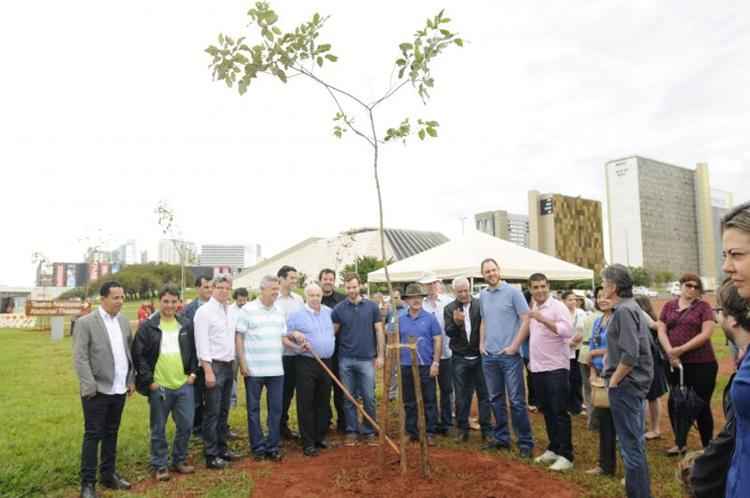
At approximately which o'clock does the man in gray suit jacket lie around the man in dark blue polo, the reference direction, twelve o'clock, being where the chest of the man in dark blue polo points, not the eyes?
The man in gray suit jacket is roughly at 2 o'clock from the man in dark blue polo.

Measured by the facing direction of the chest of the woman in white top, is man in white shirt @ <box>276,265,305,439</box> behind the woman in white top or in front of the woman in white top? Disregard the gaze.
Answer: in front

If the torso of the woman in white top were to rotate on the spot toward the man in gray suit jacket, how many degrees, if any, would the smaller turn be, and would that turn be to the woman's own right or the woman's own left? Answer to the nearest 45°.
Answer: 0° — they already face them

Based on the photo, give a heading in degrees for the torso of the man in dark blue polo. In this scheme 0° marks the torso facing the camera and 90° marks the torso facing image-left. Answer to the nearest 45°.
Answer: approximately 0°

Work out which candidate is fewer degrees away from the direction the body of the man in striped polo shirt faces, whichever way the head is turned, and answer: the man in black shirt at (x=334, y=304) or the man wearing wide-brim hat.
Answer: the man wearing wide-brim hat

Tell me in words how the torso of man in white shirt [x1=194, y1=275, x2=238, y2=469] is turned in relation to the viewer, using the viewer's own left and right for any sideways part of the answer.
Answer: facing the viewer and to the right of the viewer

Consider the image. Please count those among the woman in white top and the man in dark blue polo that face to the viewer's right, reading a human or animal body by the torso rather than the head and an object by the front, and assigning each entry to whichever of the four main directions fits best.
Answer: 0

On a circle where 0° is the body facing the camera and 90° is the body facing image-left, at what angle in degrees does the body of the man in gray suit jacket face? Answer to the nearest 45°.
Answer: approximately 315°

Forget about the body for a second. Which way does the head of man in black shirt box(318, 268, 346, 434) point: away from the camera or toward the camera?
toward the camera

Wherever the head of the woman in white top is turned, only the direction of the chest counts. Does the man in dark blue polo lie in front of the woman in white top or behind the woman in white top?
in front

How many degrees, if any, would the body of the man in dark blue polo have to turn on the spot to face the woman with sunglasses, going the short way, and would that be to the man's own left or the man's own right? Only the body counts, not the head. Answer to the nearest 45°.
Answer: approximately 90° to the man's own left
